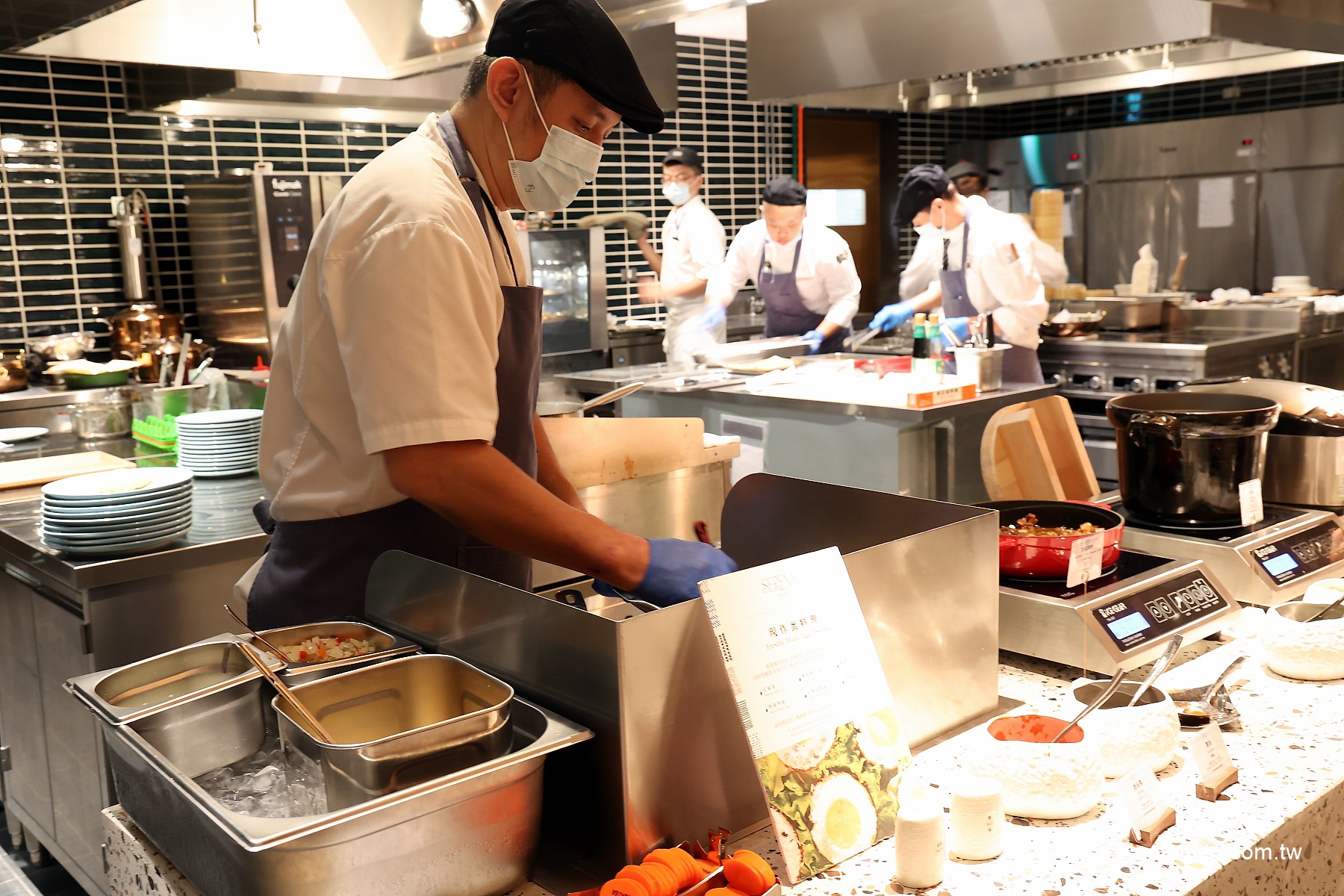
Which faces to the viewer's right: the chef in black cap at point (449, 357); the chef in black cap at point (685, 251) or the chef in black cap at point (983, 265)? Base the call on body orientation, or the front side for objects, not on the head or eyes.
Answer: the chef in black cap at point (449, 357)

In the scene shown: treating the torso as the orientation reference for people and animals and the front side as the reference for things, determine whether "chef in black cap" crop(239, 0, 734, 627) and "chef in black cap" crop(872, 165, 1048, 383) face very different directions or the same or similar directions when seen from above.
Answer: very different directions

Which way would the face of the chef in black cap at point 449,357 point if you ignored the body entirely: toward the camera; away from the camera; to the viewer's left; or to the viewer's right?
to the viewer's right

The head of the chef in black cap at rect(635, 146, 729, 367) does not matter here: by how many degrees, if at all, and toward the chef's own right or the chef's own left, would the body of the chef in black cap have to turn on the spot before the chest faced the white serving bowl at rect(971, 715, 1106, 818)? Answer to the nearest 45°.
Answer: approximately 45° to the chef's own left

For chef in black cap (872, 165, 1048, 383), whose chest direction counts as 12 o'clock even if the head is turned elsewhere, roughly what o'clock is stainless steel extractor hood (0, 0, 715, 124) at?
The stainless steel extractor hood is roughly at 12 o'clock from the chef in black cap.

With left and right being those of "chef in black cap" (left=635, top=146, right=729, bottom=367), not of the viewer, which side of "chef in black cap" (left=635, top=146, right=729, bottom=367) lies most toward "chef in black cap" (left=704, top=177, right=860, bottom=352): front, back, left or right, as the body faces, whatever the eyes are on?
left

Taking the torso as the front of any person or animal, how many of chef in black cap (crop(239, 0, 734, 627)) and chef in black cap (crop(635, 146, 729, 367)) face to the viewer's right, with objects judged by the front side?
1

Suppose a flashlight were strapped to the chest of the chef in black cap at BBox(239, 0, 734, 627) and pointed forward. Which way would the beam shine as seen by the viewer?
to the viewer's right

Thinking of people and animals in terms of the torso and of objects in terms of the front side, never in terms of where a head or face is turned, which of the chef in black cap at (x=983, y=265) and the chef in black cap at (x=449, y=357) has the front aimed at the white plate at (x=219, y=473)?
the chef in black cap at (x=983, y=265)

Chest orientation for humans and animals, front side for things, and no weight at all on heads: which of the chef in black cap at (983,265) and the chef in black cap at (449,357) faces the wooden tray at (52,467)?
the chef in black cap at (983,265)

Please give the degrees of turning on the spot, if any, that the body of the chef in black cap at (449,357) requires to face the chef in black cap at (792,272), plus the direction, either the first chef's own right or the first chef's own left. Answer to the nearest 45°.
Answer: approximately 90° to the first chef's own left

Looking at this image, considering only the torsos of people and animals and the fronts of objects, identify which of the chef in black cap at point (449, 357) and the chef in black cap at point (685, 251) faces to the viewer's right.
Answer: the chef in black cap at point (449, 357)

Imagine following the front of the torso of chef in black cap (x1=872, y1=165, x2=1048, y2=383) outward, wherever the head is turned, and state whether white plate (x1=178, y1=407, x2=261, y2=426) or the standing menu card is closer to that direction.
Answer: the white plate
